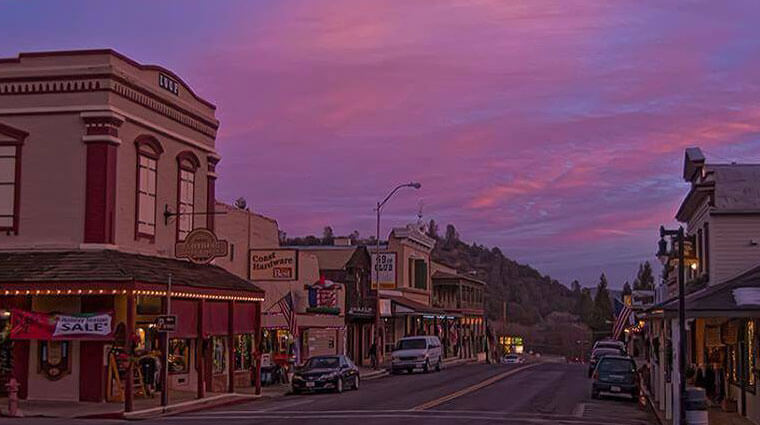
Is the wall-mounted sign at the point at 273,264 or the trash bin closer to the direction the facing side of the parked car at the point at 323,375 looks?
the trash bin

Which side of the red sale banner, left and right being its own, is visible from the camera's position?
front

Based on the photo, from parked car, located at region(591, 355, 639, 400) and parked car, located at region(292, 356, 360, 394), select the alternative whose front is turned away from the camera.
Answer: parked car, located at region(591, 355, 639, 400)

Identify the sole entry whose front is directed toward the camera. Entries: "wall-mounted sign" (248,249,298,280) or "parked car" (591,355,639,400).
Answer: the wall-mounted sign

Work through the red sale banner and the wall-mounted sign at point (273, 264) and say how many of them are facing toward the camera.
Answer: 2

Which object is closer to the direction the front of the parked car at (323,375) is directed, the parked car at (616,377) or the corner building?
the corner building

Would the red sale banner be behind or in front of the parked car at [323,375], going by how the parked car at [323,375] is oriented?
in front

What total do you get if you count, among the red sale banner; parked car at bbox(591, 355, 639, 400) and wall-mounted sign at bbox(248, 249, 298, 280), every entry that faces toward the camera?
2

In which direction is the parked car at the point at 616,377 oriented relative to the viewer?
away from the camera

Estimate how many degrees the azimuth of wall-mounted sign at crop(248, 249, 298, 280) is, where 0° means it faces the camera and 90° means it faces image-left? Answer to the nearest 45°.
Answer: approximately 0°

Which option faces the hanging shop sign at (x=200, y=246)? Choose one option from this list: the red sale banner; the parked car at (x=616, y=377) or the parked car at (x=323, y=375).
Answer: the parked car at (x=323, y=375)

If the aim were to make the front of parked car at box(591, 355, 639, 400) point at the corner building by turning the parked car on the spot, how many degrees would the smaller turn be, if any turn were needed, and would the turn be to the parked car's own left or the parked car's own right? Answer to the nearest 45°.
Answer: approximately 135° to the parked car's own left

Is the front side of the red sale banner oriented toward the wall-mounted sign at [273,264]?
no

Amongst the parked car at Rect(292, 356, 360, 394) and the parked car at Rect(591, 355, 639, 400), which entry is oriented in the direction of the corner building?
the parked car at Rect(292, 356, 360, 394)

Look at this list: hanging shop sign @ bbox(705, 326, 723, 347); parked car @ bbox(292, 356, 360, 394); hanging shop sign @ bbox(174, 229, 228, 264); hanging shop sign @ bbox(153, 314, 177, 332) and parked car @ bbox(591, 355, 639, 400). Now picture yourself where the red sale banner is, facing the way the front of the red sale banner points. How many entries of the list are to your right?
0

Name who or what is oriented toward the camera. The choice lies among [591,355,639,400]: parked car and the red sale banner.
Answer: the red sale banner

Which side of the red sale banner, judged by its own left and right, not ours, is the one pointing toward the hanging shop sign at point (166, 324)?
left
